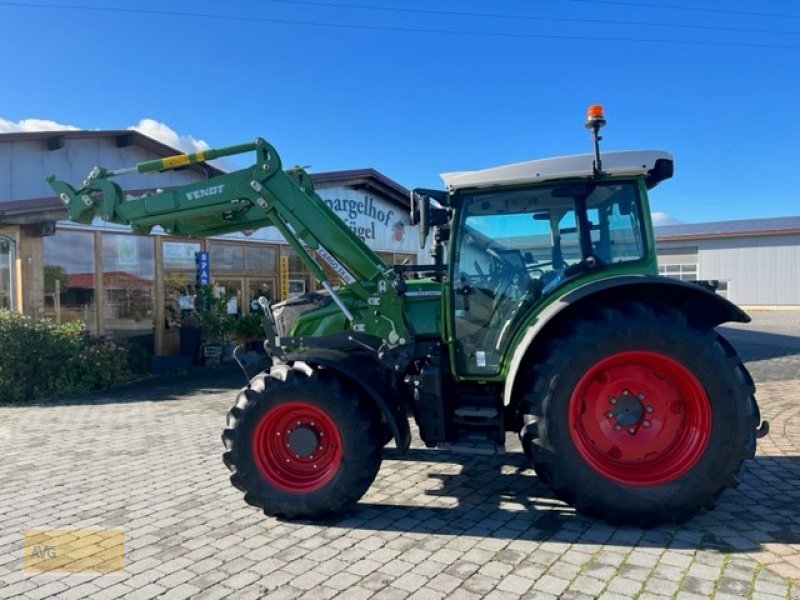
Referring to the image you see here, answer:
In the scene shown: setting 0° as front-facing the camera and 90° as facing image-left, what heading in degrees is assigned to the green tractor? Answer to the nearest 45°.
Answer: approximately 90°

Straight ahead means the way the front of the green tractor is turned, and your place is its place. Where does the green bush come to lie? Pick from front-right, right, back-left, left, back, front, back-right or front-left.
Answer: front-right

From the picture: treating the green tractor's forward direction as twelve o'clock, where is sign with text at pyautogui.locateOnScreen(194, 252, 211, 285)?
The sign with text is roughly at 2 o'clock from the green tractor.

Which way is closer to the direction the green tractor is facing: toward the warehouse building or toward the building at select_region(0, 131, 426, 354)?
the building

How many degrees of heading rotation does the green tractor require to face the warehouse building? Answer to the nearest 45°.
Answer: approximately 135° to its right

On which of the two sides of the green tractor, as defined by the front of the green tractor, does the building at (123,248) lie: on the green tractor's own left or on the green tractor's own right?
on the green tractor's own right

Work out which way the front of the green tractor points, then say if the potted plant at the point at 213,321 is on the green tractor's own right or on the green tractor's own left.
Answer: on the green tractor's own right

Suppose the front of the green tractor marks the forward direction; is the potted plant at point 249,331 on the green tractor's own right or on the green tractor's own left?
on the green tractor's own right
